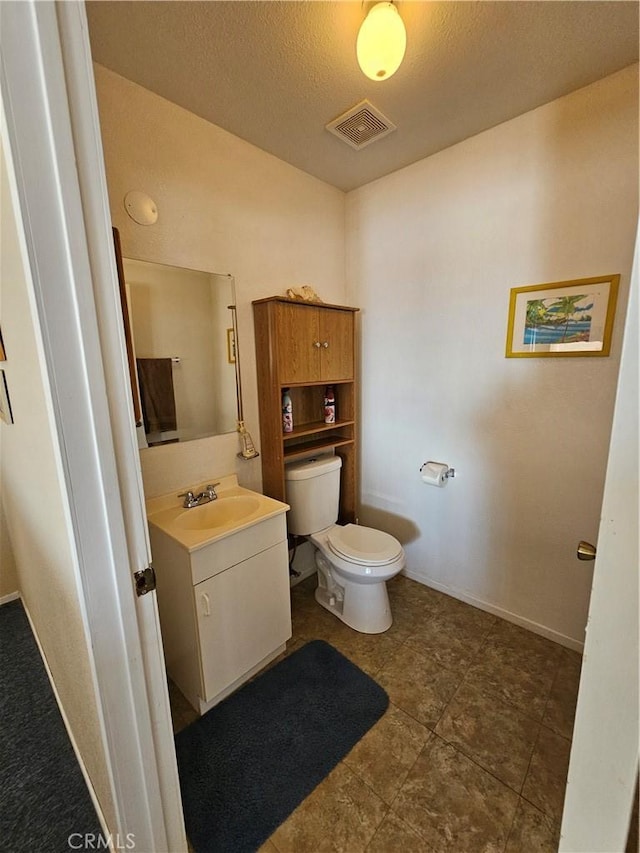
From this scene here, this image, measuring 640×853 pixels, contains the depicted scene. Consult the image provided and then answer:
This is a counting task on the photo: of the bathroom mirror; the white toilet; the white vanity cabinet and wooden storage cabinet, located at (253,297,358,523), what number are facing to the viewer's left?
0

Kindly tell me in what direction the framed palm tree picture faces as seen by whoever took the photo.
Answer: facing the viewer and to the left of the viewer

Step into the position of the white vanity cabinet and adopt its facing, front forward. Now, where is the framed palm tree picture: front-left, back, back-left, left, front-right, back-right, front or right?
front-left

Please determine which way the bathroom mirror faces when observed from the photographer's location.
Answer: facing the viewer and to the right of the viewer
